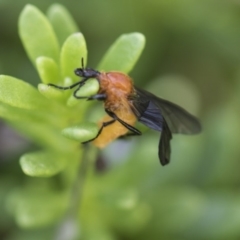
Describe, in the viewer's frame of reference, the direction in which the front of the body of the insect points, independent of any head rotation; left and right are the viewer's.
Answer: facing to the left of the viewer
